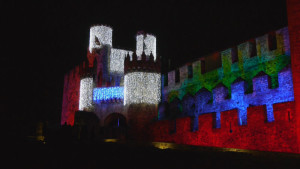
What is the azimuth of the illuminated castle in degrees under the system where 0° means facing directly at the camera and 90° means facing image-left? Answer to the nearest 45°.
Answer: approximately 45°
